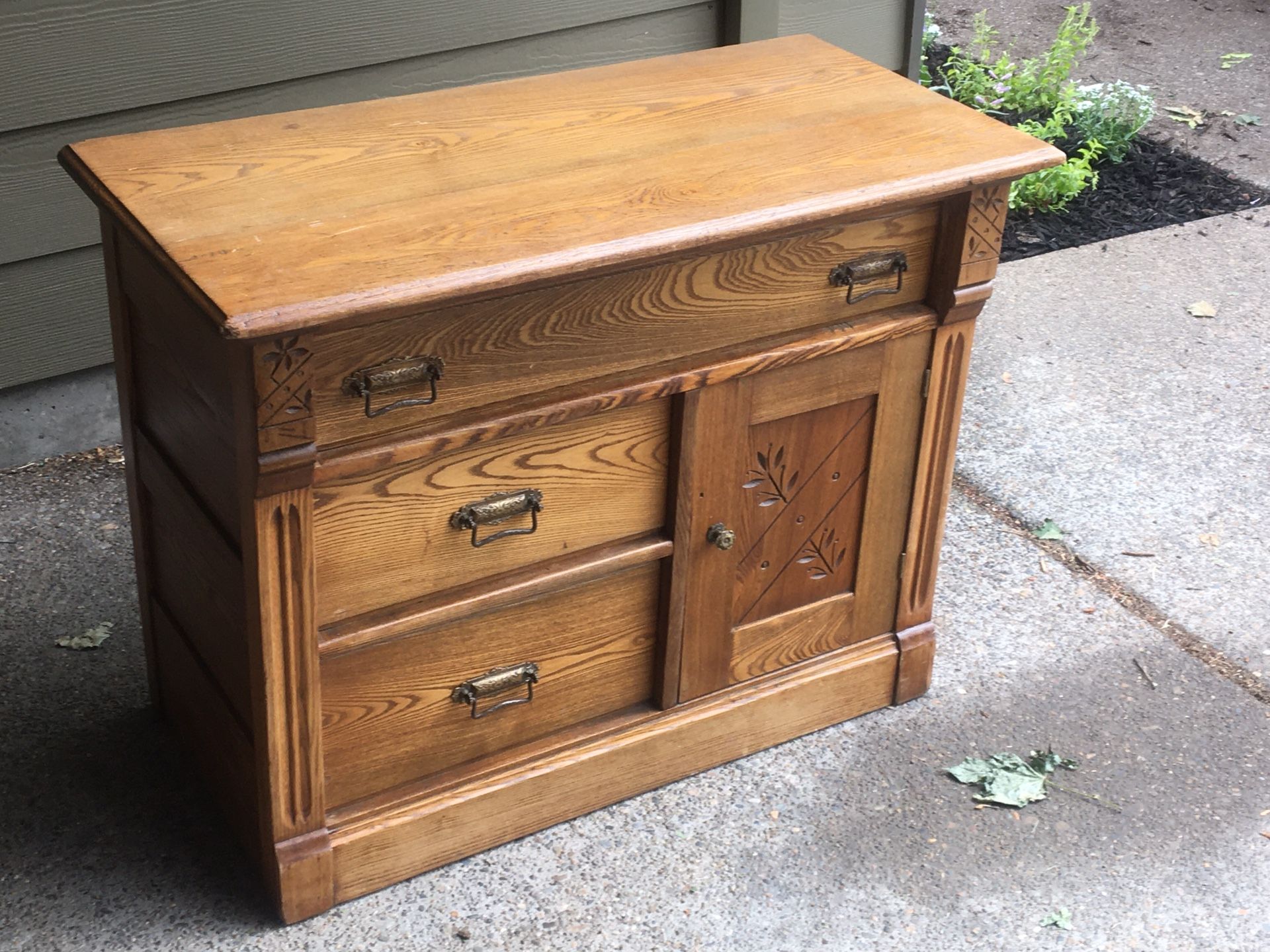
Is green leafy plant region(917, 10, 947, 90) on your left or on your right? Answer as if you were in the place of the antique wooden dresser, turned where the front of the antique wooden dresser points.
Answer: on your left

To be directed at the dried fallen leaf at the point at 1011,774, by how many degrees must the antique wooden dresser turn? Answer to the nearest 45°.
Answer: approximately 45° to its left

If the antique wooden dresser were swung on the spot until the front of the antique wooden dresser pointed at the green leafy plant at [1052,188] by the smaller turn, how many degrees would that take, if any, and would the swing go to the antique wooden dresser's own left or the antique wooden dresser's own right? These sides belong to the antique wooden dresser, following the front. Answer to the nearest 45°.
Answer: approximately 90° to the antique wooden dresser's own left

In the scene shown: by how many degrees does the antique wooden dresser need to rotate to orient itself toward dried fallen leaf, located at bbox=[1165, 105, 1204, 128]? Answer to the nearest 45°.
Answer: approximately 90° to its left

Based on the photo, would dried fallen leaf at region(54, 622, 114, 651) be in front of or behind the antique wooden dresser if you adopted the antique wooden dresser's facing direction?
behind

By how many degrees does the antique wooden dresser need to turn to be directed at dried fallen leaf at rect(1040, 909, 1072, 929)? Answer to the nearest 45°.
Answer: approximately 45° to its left

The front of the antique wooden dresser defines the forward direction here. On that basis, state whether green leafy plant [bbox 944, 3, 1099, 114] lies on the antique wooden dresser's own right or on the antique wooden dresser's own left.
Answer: on the antique wooden dresser's own left

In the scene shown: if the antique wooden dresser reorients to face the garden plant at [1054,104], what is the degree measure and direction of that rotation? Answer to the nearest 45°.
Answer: approximately 90° to its left

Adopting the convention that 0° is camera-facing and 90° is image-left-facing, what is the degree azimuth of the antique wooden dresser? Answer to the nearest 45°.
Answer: approximately 315°
